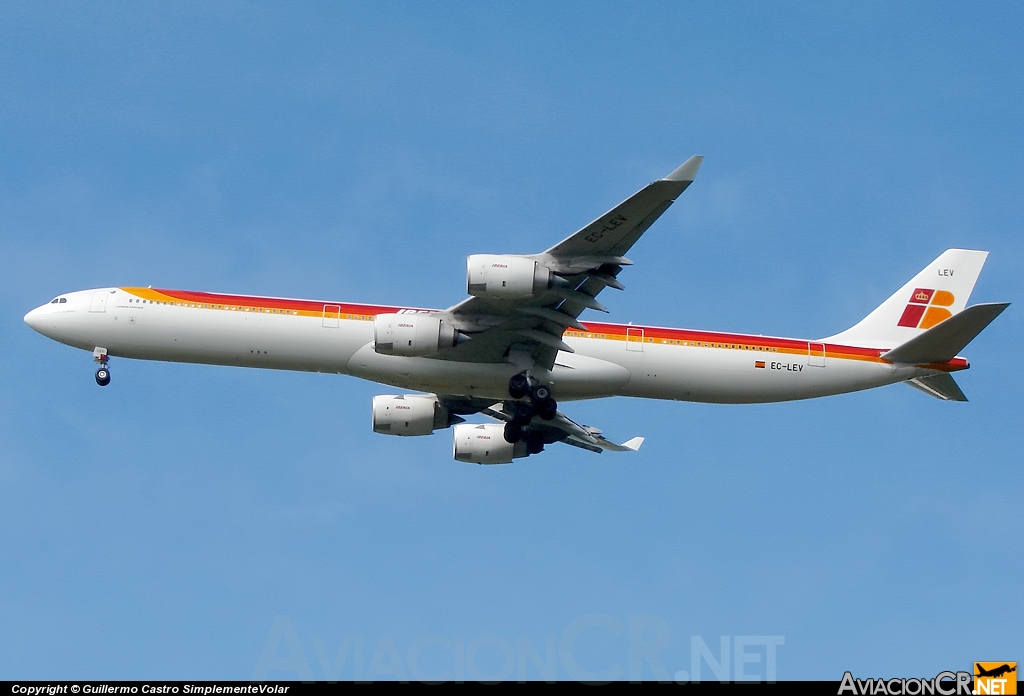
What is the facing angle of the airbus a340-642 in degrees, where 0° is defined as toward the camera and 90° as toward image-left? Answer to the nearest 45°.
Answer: approximately 90°
